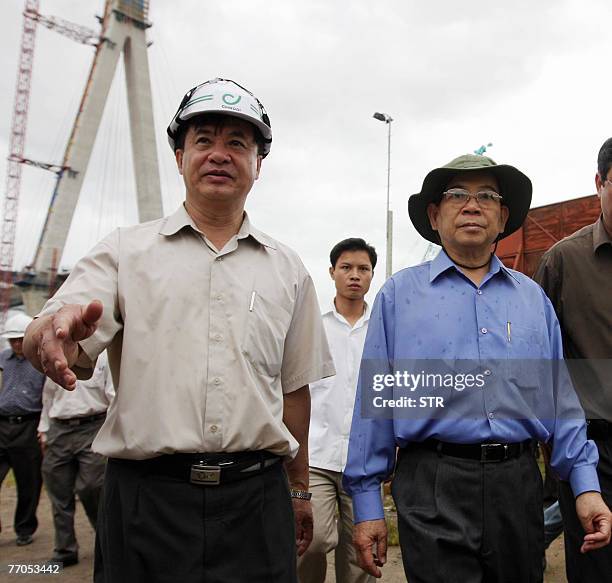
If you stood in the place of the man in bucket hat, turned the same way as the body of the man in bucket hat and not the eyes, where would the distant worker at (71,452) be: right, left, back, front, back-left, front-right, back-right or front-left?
back-right

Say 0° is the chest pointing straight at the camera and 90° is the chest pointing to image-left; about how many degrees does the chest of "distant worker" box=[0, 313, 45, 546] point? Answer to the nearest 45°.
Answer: approximately 0°

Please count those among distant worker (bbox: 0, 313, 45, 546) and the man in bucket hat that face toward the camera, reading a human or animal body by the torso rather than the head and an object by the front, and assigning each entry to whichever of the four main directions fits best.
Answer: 2

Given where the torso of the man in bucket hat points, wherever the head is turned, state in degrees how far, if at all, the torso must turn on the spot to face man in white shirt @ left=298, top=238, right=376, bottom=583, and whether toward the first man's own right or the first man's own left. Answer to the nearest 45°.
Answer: approximately 135° to the first man's own right

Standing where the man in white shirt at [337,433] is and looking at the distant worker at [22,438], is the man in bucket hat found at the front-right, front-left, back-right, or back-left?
back-left

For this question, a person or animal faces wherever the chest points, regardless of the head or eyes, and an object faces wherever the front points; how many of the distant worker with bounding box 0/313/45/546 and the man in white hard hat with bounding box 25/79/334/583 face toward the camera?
2

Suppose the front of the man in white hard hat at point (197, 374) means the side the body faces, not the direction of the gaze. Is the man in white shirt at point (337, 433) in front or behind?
behind

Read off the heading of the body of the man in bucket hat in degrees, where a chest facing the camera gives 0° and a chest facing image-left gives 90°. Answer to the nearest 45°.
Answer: approximately 0°

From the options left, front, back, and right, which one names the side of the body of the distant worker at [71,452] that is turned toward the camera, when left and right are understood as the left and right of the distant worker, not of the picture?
front

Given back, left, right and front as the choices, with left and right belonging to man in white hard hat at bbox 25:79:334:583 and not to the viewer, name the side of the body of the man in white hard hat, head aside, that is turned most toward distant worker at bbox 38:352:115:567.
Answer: back

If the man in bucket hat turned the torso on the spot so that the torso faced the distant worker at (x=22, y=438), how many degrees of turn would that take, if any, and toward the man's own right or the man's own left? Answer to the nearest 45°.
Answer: approximately 135° to the man's own right

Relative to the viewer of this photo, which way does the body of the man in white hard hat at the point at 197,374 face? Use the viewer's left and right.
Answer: facing the viewer

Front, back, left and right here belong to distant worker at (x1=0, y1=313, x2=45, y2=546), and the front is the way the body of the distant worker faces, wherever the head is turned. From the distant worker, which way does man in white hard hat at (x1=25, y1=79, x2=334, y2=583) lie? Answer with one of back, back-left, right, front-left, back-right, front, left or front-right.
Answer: front

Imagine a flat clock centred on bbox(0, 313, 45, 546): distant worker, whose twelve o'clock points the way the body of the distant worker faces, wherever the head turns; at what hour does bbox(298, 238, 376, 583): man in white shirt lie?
The man in white shirt is roughly at 11 o'clock from the distant worker.
